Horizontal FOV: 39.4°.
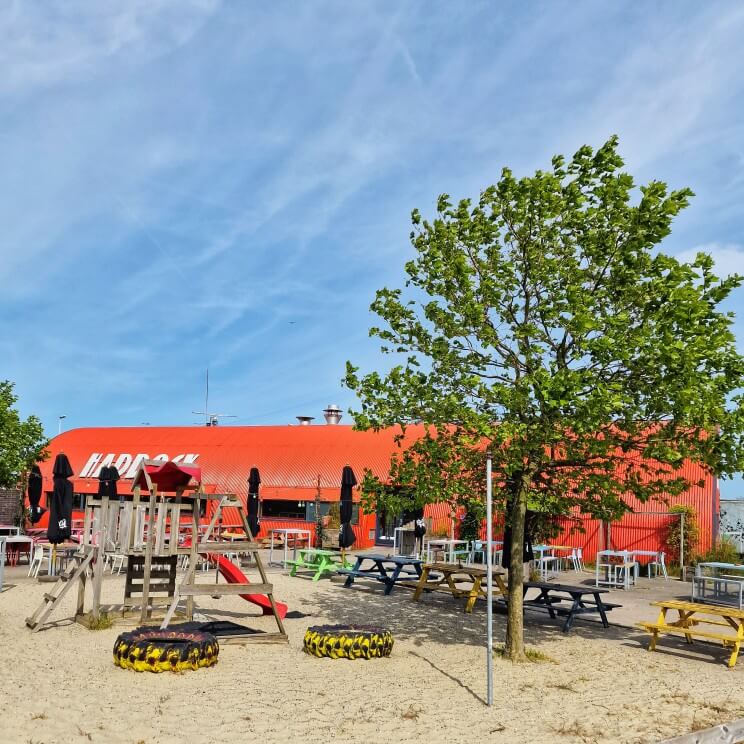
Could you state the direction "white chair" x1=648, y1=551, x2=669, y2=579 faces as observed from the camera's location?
facing to the left of the viewer

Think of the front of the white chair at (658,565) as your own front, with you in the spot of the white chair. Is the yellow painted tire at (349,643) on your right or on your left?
on your left

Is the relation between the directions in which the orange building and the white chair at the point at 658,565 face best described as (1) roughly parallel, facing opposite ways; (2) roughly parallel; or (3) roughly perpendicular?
roughly perpendicular

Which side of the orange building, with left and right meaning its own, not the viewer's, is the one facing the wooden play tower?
front

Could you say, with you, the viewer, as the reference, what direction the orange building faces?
facing the viewer

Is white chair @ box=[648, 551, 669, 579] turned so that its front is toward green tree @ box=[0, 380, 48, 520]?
yes

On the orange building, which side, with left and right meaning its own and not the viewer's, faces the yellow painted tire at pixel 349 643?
front

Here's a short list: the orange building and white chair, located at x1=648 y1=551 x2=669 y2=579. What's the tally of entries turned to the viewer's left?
1

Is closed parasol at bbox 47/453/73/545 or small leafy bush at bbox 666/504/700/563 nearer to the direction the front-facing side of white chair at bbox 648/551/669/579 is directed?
the closed parasol

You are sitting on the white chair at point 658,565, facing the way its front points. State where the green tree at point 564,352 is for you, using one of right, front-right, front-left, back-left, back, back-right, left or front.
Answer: left

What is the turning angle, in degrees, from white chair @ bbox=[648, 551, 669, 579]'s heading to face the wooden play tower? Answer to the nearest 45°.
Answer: approximately 45° to its left
